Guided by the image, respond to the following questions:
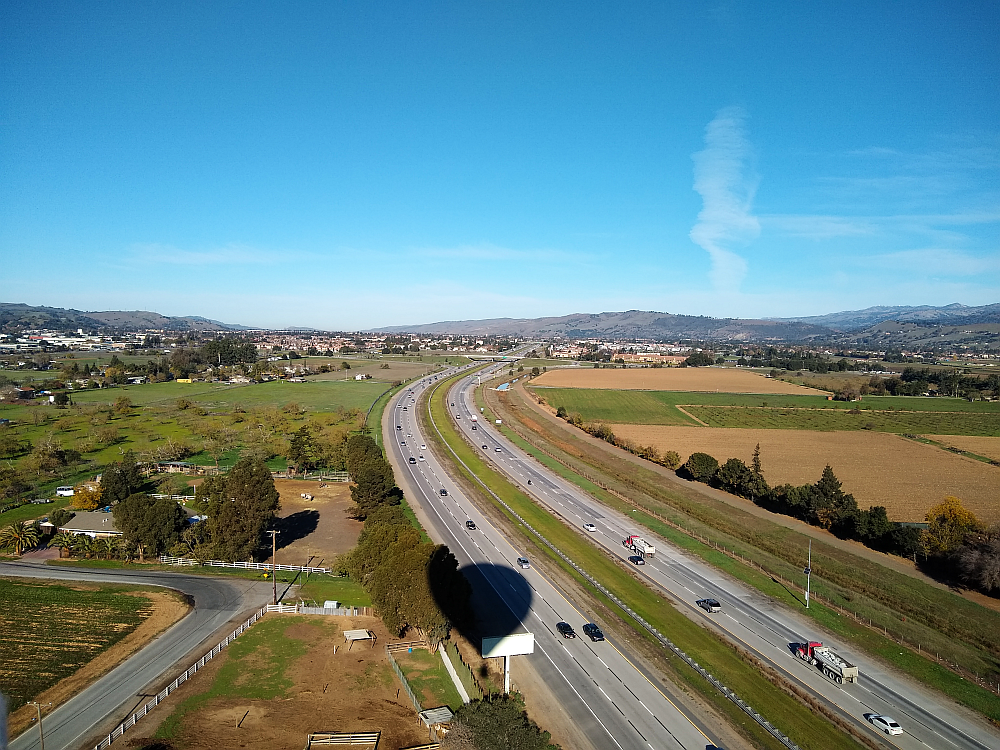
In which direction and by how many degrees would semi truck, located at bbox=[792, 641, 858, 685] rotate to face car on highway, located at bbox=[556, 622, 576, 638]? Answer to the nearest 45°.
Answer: approximately 45° to its left

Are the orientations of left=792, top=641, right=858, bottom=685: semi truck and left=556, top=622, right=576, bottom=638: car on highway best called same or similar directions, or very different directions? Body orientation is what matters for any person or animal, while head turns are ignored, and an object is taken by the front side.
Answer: very different directions

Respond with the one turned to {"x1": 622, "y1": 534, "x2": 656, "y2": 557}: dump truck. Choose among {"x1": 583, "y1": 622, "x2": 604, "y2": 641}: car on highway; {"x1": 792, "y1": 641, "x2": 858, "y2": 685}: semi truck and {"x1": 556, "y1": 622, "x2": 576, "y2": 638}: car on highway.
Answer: {"x1": 792, "y1": 641, "x2": 858, "y2": 685}: semi truck

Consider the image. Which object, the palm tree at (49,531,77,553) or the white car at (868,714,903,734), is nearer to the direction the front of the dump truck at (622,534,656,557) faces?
the palm tree

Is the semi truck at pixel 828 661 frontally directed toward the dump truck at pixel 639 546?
yes

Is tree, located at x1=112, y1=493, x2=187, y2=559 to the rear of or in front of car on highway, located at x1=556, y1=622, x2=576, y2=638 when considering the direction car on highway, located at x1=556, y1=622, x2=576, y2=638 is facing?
to the rear

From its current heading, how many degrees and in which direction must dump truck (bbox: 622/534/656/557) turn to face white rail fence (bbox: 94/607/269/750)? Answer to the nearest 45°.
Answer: approximately 90° to its left

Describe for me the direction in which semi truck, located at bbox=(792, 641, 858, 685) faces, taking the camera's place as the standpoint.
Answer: facing away from the viewer and to the left of the viewer

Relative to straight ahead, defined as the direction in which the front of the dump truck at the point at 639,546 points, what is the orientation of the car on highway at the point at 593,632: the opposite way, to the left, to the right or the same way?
the opposite way

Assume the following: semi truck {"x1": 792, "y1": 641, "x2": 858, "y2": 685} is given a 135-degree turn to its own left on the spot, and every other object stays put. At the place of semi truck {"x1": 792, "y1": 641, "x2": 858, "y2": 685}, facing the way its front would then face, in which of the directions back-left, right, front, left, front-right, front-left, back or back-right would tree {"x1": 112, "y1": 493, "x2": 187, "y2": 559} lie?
right

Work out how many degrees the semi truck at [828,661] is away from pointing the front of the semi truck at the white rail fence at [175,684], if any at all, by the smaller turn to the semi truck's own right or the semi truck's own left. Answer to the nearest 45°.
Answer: approximately 90° to the semi truck's own left

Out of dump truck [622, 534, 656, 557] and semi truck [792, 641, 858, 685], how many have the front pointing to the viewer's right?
0

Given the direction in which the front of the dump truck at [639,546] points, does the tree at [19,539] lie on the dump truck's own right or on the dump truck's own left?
on the dump truck's own left

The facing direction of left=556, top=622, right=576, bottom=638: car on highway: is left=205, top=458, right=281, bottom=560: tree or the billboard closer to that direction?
the billboard
